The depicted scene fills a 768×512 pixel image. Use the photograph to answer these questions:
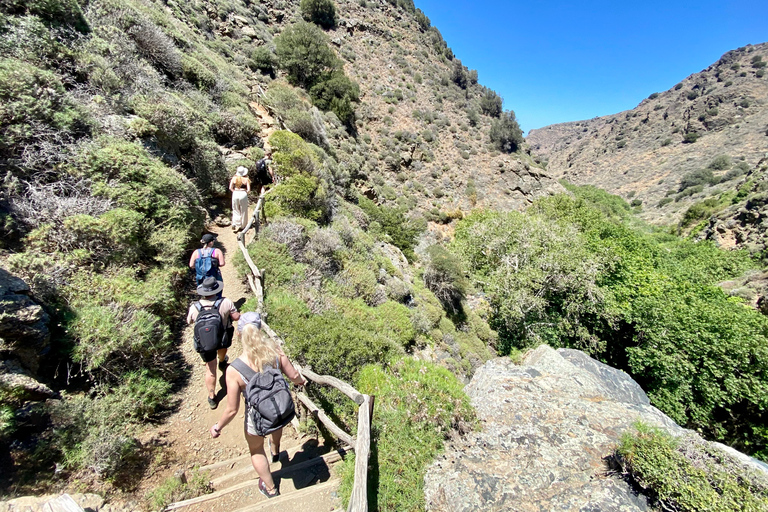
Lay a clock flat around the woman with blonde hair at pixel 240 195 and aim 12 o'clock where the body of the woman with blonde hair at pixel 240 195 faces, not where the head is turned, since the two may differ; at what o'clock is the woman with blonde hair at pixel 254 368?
the woman with blonde hair at pixel 254 368 is roughly at 6 o'clock from the woman with blonde hair at pixel 240 195.

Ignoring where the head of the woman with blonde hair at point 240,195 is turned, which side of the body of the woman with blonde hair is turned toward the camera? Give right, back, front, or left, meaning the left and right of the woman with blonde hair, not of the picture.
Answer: back

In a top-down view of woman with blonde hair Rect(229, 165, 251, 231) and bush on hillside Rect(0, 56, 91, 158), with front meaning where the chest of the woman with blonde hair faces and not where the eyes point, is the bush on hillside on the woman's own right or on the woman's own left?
on the woman's own left

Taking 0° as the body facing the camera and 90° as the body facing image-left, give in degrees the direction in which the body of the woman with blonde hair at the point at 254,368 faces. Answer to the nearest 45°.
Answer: approximately 180°

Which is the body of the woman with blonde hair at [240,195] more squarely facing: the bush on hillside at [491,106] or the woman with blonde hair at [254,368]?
the bush on hillside

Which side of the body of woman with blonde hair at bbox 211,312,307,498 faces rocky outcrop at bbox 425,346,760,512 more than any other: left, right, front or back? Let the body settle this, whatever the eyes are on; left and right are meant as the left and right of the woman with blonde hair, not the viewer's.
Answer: right

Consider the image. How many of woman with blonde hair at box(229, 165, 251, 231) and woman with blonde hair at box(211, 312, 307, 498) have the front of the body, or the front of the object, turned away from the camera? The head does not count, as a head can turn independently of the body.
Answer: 2

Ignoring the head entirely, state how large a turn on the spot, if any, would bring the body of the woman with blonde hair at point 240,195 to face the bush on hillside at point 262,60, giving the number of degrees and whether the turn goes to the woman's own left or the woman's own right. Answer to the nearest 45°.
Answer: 0° — they already face it

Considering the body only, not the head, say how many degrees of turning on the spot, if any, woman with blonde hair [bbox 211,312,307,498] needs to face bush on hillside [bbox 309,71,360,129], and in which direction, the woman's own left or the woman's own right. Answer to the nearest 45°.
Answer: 0° — they already face it
